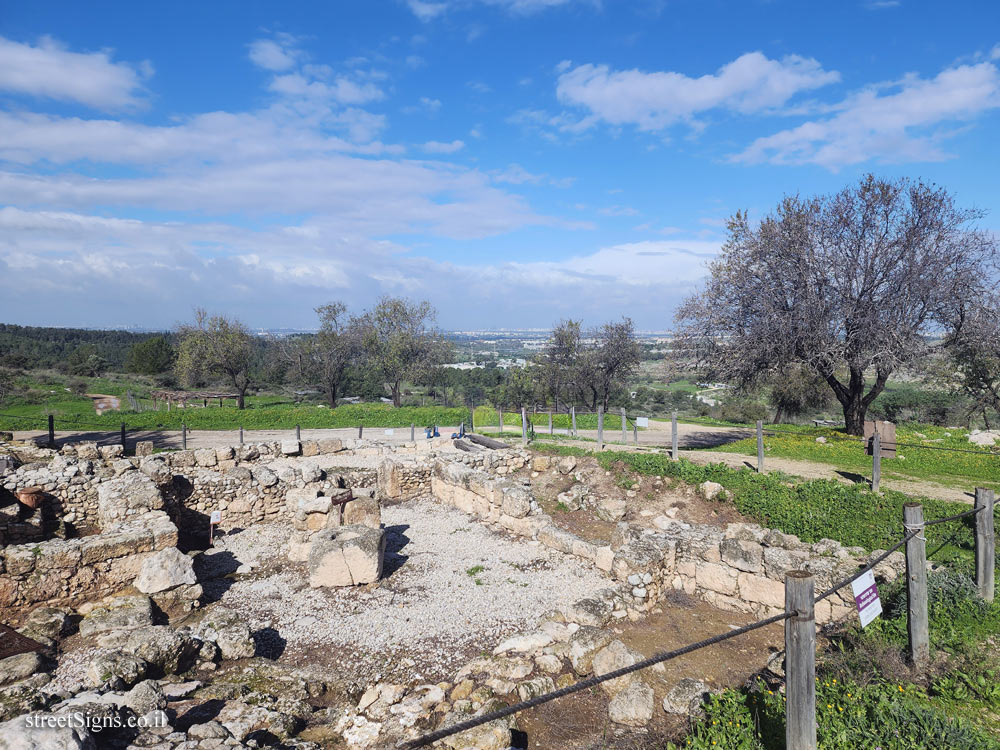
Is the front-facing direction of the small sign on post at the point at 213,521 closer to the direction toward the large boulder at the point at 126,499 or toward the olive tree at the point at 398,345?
the large boulder

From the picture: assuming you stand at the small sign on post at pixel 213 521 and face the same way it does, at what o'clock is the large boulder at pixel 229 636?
The large boulder is roughly at 12 o'clock from the small sign on post.

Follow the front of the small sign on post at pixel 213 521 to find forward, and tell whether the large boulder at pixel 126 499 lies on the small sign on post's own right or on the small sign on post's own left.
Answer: on the small sign on post's own right

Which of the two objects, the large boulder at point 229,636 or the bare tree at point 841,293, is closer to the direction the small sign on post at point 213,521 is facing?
the large boulder

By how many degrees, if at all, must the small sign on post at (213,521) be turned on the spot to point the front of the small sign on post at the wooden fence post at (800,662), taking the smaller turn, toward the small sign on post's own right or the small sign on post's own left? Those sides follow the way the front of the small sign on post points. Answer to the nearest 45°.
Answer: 0° — it already faces it

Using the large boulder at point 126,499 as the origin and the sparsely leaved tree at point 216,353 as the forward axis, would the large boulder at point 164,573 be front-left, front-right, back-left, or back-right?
back-right

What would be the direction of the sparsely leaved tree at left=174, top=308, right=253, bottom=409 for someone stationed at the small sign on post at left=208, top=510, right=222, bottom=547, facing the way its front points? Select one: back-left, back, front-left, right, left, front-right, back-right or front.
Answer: back

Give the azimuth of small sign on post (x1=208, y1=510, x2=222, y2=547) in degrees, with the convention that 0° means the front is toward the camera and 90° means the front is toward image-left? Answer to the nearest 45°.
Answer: approximately 0°

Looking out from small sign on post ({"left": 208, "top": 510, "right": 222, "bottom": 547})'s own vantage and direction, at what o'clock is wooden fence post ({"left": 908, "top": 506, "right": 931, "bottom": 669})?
The wooden fence post is roughly at 11 o'clock from the small sign on post.

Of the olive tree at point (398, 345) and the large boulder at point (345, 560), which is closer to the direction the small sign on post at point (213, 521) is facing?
the large boulder

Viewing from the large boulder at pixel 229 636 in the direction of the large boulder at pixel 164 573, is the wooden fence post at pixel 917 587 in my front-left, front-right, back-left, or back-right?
back-right
